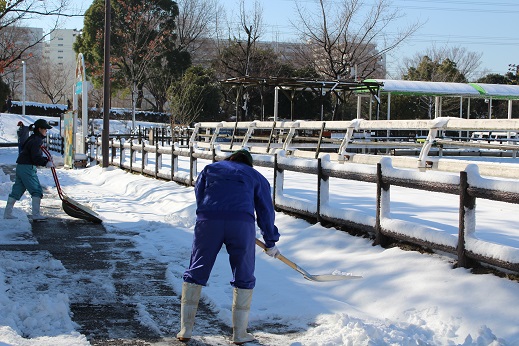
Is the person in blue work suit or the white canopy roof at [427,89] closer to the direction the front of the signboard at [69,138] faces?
the person in blue work suit

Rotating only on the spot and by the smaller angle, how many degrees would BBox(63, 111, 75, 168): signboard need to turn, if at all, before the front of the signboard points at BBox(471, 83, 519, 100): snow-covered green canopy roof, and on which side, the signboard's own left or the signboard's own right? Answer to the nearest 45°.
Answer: approximately 135° to the signboard's own left

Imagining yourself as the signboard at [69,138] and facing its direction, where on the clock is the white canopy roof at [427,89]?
The white canopy roof is roughly at 7 o'clock from the signboard.

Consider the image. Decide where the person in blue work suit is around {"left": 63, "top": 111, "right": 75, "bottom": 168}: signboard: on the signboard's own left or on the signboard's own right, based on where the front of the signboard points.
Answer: on the signboard's own left

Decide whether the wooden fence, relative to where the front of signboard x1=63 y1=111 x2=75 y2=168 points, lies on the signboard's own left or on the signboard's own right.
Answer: on the signboard's own left
